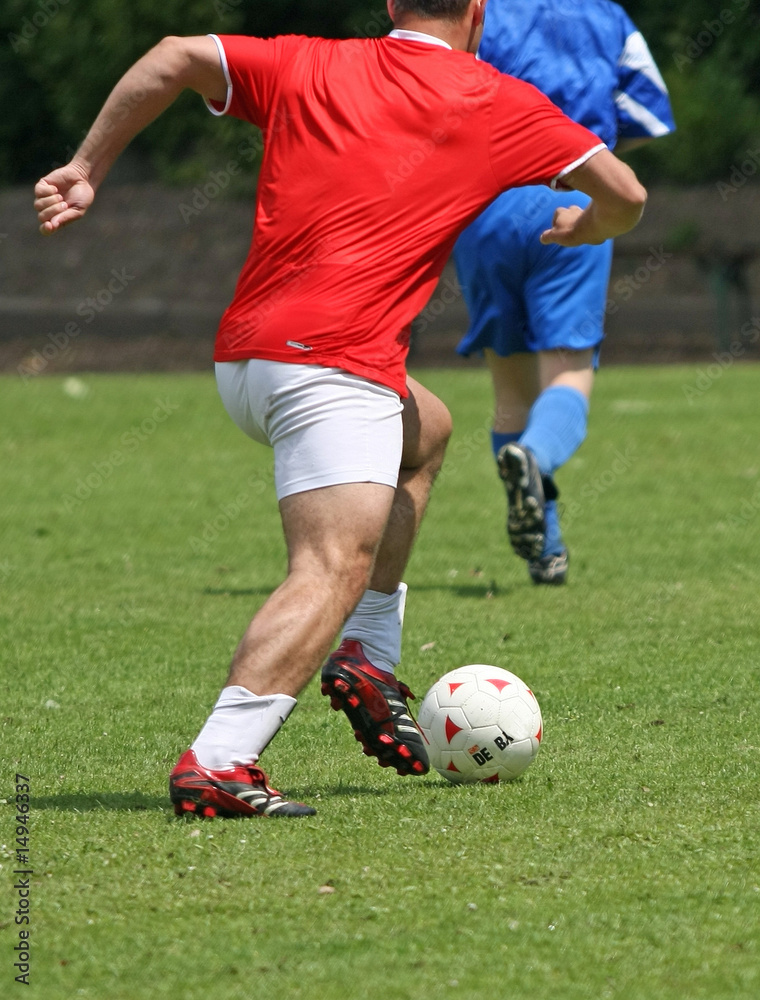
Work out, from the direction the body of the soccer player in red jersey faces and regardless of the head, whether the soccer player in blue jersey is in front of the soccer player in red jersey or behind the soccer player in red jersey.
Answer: in front

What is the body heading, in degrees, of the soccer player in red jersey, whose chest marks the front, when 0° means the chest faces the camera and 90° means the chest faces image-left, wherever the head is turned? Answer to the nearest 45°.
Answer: approximately 225°
